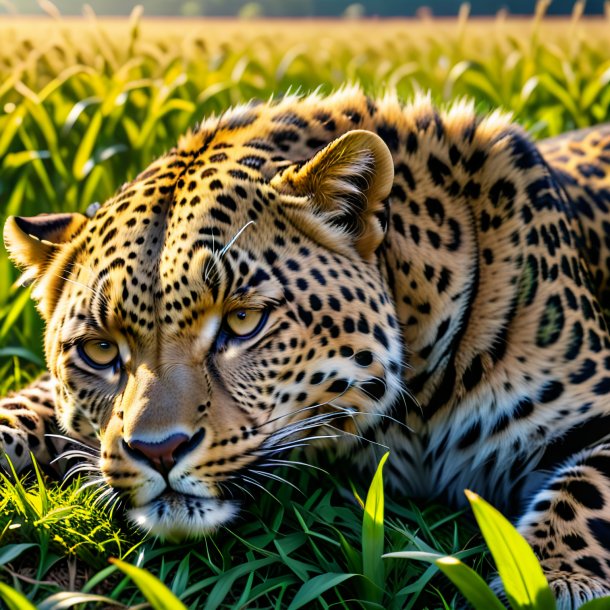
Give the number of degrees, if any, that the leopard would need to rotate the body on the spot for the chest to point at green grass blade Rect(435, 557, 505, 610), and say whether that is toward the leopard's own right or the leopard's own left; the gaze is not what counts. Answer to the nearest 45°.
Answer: approximately 90° to the leopard's own left

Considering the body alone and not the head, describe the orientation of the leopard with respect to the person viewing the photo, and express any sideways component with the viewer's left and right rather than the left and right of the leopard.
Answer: facing the viewer and to the left of the viewer

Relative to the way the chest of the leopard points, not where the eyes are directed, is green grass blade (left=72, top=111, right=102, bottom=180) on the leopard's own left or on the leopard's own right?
on the leopard's own right
